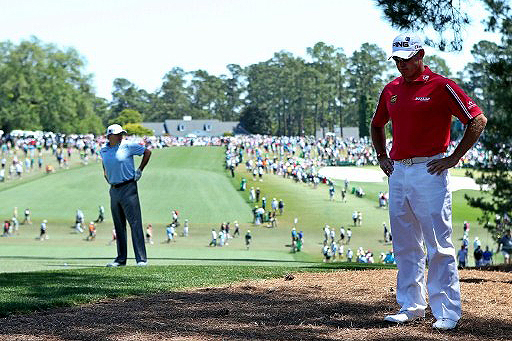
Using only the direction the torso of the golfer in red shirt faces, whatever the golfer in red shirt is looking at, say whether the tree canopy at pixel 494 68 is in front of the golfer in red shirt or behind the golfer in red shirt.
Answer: behind

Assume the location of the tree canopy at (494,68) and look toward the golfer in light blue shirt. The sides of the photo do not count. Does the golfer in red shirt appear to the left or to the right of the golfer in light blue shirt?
left

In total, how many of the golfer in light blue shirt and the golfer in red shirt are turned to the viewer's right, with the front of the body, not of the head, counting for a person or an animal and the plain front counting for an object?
0

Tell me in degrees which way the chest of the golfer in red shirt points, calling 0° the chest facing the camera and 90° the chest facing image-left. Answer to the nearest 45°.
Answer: approximately 45°

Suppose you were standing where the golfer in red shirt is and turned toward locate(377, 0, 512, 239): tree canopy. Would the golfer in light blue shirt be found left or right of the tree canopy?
left

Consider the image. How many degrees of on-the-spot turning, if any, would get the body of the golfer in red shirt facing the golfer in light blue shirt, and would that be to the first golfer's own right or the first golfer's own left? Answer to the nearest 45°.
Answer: approximately 90° to the first golfer's own right
